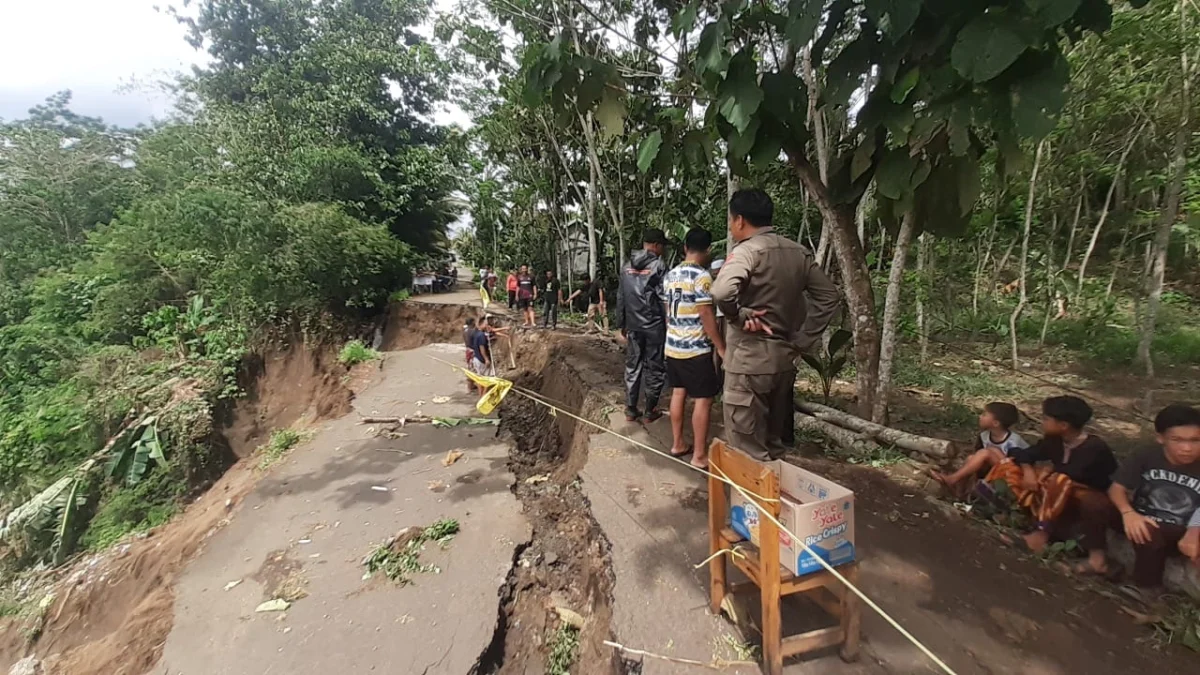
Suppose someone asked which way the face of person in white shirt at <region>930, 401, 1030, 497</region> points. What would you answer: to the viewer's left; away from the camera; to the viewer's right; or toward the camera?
to the viewer's left

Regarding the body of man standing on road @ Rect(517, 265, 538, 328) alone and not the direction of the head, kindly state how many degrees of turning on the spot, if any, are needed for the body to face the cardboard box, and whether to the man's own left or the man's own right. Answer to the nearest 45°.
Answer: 0° — they already face it

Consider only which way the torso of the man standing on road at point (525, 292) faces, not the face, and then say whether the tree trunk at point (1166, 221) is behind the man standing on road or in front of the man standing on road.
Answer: in front

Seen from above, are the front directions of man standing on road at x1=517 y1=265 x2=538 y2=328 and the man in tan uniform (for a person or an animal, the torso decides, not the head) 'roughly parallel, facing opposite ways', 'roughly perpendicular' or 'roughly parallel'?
roughly parallel, facing opposite ways

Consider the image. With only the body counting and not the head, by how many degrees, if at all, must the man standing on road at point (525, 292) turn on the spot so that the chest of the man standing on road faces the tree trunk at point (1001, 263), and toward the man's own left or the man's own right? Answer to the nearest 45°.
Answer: approximately 45° to the man's own left

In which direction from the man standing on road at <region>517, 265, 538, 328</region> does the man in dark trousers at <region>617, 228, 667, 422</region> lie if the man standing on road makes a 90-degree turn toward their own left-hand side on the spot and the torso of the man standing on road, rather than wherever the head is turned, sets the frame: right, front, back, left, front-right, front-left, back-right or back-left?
right

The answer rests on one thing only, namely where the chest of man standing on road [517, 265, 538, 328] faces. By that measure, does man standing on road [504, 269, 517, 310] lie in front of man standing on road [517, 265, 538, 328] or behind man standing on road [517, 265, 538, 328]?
behind

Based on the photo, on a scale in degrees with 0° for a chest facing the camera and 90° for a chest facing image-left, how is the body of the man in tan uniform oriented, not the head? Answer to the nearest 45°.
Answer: approximately 135°

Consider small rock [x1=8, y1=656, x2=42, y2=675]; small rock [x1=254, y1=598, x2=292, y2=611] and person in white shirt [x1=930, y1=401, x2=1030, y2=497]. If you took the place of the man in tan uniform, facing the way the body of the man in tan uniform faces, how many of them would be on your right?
1

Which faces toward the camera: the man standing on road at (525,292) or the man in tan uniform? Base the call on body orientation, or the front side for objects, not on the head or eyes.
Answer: the man standing on road

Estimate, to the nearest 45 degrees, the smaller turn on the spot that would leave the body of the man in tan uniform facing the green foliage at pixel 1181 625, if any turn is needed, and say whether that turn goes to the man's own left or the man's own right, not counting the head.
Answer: approximately 135° to the man's own right

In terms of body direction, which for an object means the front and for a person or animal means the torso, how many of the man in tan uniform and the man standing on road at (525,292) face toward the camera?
1

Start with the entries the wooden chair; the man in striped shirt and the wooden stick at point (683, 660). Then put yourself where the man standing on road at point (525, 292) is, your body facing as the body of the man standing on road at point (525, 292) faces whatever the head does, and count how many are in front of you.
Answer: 3

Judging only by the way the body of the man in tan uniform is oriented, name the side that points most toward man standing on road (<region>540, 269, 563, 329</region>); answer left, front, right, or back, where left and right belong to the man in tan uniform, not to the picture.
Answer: front

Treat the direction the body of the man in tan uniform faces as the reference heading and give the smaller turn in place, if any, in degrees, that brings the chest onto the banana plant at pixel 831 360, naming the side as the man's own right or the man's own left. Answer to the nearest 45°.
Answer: approximately 45° to the man's own right

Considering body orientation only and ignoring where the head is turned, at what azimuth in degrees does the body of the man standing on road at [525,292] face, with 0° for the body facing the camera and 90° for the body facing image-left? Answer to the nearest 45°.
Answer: approximately 0°

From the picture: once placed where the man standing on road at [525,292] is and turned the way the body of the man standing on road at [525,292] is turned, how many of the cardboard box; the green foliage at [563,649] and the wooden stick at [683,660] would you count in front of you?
3

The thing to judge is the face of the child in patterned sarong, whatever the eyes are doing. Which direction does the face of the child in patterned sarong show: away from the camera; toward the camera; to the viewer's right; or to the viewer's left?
to the viewer's left
